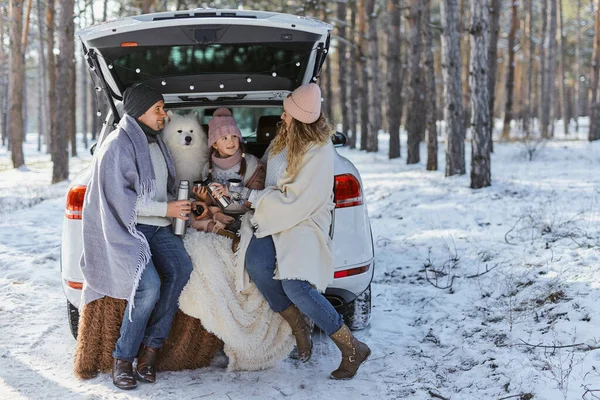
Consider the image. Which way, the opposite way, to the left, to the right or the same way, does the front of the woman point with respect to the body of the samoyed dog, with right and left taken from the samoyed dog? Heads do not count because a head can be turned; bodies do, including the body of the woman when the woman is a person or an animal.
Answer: to the right

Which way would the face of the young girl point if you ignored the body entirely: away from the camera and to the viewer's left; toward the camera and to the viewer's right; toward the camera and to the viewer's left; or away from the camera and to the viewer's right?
toward the camera and to the viewer's right

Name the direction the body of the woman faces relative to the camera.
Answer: to the viewer's left

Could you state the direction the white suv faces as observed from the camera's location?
facing away from the viewer

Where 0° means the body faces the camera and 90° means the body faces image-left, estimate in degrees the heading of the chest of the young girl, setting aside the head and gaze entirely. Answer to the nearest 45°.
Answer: approximately 0°

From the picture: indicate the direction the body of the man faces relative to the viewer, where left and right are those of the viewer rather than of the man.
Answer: facing the viewer and to the right of the viewer

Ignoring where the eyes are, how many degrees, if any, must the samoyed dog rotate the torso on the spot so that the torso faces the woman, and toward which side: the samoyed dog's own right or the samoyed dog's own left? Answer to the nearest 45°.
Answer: approximately 45° to the samoyed dog's own left

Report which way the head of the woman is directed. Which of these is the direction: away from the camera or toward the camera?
away from the camera
